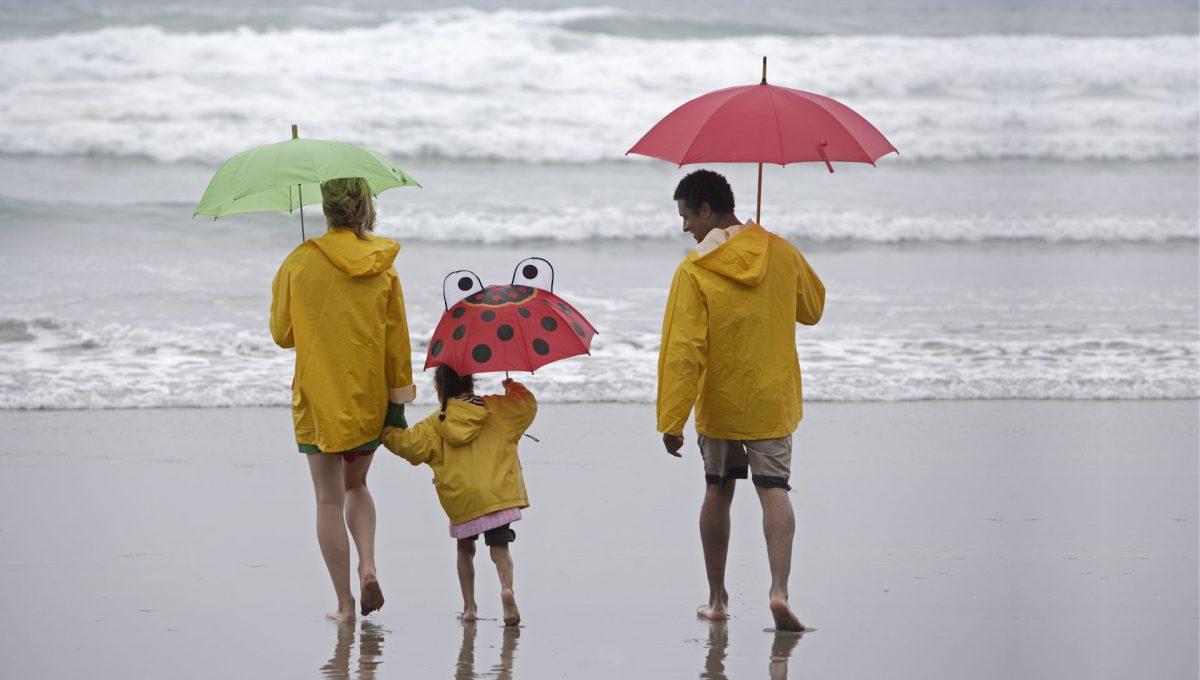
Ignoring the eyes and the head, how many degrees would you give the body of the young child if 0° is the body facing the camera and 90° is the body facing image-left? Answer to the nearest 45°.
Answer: approximately 180°

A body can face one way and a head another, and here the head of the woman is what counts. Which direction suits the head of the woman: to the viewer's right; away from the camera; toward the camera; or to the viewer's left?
away from the camera

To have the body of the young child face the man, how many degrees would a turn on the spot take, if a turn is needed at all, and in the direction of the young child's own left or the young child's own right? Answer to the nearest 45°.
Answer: approximately 90° to the young child's own right
